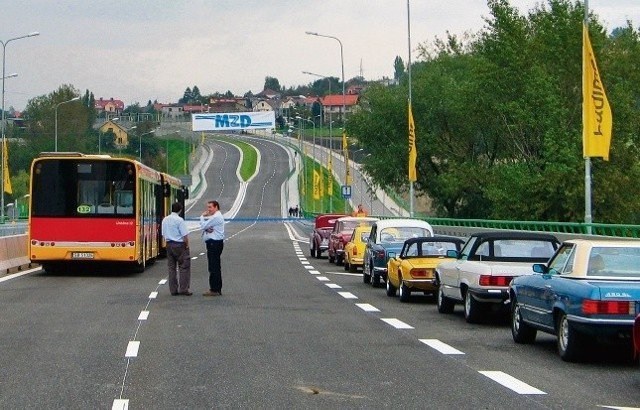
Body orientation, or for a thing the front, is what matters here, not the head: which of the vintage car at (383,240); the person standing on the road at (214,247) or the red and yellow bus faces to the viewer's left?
the person standing on the road

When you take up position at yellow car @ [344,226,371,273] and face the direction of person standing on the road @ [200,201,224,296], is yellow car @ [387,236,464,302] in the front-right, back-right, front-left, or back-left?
front-left

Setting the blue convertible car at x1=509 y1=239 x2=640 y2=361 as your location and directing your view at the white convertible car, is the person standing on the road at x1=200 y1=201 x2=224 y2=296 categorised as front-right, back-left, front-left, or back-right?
front-left

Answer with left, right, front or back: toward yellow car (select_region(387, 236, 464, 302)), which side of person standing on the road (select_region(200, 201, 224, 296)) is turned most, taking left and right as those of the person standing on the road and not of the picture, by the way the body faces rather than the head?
back

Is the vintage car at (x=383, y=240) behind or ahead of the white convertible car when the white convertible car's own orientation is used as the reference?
ahead

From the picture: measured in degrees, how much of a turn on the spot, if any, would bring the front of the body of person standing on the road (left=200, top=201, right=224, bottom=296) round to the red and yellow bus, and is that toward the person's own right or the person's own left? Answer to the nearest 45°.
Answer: approximately 45° to the person's own right

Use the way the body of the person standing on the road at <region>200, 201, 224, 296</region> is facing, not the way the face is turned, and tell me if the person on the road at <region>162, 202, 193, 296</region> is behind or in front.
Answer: in front

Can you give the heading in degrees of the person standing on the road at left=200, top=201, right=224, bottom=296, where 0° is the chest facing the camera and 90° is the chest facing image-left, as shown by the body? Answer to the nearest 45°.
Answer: approximately 90°

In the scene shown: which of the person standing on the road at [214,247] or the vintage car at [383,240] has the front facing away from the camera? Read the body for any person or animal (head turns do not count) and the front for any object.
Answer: the vintage car

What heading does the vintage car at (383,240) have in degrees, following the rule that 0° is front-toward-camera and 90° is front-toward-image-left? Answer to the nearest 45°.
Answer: approximately 180°
